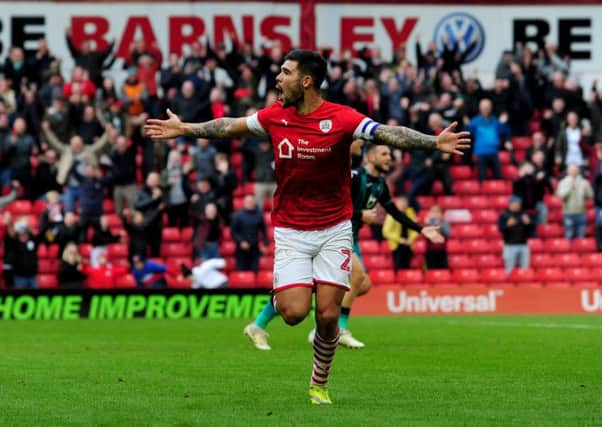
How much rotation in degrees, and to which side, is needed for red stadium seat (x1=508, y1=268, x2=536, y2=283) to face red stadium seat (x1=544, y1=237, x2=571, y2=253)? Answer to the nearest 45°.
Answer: approximately 135° to its left

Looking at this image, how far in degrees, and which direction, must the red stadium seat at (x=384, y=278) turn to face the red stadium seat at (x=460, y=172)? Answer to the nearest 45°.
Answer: approximately 135° to its left

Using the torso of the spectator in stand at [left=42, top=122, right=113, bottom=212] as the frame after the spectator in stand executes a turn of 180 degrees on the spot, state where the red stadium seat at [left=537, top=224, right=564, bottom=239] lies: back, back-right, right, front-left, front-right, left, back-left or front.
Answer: right
